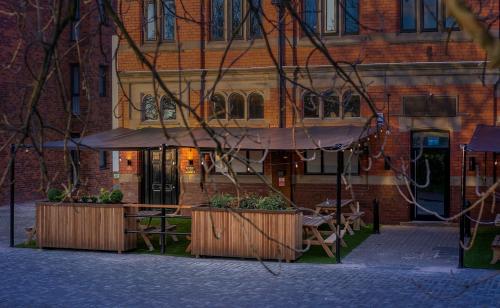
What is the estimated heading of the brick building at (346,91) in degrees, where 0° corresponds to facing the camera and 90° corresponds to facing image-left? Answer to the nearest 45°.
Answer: approximately 0°

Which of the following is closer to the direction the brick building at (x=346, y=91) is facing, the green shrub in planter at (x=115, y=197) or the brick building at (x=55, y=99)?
the green shrub in planter

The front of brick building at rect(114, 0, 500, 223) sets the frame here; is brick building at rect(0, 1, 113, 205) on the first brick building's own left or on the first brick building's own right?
on the first brick building's own right

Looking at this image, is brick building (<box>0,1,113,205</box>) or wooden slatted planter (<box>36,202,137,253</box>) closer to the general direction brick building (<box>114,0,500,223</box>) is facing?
the wooden slatted planter

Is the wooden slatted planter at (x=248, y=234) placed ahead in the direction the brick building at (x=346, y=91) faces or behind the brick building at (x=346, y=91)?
ahead

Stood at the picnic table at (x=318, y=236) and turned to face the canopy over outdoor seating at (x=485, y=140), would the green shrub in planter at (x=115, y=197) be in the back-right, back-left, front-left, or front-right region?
back-left

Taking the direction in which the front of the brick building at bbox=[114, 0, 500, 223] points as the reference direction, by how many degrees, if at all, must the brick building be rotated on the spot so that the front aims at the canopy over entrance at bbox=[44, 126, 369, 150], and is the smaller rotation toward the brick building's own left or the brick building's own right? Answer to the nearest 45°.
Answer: approximately 45° to the brick building's own right

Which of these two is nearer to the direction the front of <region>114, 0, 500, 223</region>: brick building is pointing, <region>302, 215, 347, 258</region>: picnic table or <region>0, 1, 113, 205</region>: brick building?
the picnic table
